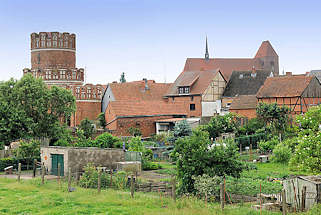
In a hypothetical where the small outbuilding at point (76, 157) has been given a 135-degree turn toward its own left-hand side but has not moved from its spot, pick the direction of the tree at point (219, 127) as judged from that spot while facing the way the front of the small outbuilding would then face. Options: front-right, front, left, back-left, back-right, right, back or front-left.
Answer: front-left

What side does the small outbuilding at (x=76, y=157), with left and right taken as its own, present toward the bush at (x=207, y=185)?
left

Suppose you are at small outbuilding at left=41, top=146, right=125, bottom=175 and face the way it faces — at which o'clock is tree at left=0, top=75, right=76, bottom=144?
The tree is roughly at 4 o'clock from the small outbuilding.

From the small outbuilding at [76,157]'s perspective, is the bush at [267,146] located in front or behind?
behind

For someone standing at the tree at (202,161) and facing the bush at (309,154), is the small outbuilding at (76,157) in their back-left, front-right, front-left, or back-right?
back-left

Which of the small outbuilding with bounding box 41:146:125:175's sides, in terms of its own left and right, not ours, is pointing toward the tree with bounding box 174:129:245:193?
left

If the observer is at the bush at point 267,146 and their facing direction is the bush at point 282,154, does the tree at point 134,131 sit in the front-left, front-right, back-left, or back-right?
back-right

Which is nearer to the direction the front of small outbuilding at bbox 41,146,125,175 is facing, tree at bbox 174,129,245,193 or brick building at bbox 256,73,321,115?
the tree

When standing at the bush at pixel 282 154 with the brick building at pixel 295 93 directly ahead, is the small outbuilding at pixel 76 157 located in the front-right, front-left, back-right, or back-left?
back-left

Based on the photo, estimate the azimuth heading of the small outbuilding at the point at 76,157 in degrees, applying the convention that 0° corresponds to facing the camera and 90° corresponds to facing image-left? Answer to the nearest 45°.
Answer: approximately 45°

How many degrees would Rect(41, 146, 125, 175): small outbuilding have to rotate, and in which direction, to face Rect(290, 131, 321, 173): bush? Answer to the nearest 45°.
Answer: approximately 90° to its left

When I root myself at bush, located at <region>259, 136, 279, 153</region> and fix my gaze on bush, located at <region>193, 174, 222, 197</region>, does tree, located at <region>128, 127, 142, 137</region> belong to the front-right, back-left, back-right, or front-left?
back-right

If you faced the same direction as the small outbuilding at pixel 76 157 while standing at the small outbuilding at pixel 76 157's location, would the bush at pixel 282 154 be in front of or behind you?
behind

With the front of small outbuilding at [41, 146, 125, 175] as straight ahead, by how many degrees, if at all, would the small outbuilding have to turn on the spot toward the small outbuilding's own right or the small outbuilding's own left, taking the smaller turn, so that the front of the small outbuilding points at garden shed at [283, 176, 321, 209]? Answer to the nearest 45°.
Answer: approximately 90° to the small outbuilding's own left
